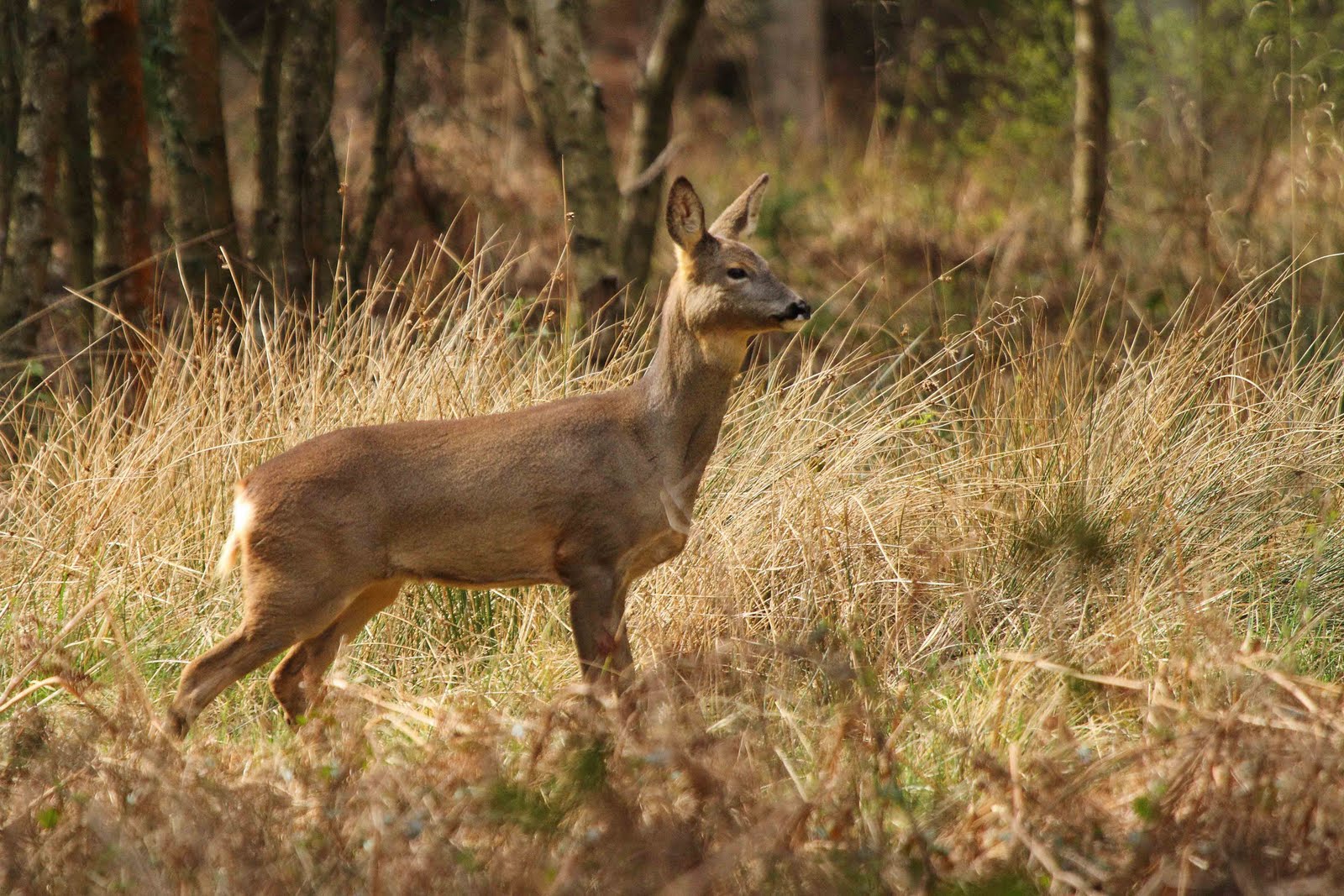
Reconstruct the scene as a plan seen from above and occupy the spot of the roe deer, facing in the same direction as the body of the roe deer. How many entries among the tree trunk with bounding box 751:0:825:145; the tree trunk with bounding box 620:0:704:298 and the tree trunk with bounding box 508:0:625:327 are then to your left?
3

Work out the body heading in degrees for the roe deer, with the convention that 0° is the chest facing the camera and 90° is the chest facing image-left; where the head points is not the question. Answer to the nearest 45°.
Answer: approximately 270°

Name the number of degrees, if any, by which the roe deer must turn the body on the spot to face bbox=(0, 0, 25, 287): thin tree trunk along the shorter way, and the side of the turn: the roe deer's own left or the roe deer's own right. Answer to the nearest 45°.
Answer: approximately 135° to the roe deer's own left

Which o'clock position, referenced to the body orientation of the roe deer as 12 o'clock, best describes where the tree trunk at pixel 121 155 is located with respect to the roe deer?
The tree trunk is roughly at 8 o'clock from the roe deer.

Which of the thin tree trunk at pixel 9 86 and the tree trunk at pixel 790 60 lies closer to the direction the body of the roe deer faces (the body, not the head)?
the tree trunk

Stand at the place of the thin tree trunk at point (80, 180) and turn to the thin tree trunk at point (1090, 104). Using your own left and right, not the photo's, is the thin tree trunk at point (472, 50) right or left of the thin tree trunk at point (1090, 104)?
left

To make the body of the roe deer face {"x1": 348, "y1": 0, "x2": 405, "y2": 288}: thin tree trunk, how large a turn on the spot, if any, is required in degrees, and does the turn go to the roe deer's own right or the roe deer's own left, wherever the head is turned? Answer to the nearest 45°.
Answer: approximately 90° to the roe deer's own left

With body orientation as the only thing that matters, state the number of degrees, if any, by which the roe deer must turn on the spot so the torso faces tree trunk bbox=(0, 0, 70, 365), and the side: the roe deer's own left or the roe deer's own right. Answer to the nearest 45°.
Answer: approximately 135° to the roe deer's own left

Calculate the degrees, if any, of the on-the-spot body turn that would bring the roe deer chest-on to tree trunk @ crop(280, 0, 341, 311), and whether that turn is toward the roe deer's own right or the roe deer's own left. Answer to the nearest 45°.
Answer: approximately 90° to the roe deer's own left
